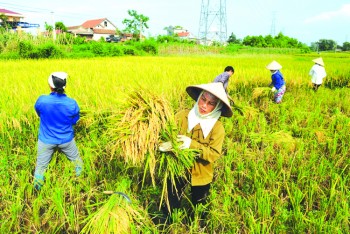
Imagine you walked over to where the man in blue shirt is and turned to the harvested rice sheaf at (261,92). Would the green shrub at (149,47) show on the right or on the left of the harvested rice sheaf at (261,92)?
left

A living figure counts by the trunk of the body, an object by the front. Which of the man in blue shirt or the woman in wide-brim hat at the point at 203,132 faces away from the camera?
the man in blue shirt

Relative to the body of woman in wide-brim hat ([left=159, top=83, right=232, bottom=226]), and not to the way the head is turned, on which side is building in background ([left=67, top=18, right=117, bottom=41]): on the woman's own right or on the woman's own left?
on the woman's own right

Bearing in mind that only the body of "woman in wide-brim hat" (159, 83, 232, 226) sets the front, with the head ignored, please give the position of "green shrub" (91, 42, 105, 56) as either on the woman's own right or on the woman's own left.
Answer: on the woman's own right

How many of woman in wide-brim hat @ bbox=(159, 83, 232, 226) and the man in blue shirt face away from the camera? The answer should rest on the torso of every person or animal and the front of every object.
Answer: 1

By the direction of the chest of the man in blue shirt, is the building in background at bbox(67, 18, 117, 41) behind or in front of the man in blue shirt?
in front

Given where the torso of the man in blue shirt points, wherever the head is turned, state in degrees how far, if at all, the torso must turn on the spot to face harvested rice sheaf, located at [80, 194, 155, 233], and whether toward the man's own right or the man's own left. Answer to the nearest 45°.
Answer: approximately 180°

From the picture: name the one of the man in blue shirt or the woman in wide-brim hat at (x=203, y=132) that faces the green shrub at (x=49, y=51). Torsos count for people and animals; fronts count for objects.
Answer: the man in blue shirt

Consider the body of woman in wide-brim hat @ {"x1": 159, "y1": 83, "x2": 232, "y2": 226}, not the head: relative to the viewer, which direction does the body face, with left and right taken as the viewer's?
facing the viewer and to the left of the viewer

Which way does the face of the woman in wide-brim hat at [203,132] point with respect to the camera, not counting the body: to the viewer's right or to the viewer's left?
to the viewer's left

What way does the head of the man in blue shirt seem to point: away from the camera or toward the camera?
away from the camera

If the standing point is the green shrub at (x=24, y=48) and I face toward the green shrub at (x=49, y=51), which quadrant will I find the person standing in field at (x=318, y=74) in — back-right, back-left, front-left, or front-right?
front-right

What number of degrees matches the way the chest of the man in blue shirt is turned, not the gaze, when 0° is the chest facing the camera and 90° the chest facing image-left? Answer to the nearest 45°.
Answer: approximately 180°
